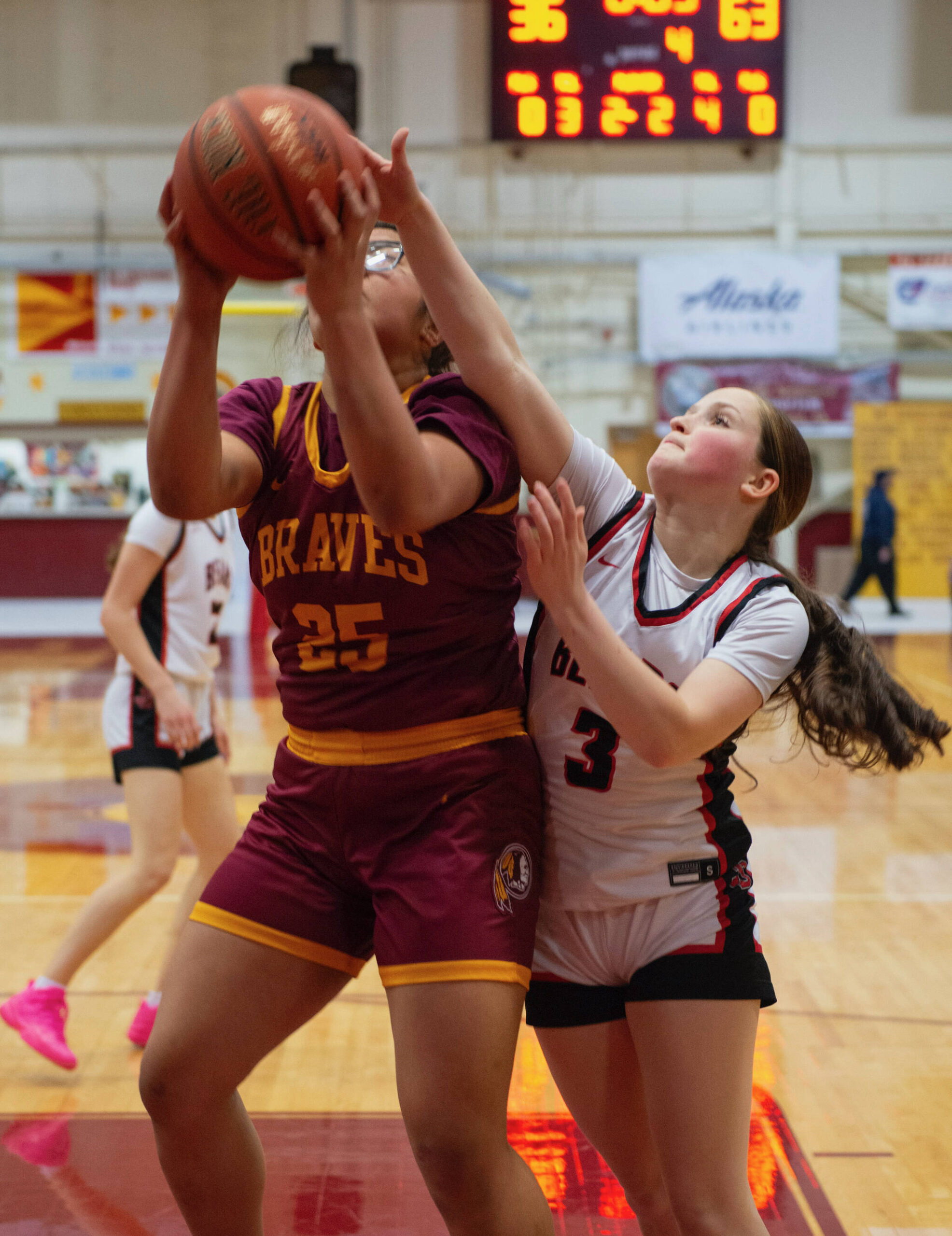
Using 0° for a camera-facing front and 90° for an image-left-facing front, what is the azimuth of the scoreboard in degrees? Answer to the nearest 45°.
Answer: approximately 0°

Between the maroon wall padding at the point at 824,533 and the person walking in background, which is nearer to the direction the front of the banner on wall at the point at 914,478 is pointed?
the person walking in background

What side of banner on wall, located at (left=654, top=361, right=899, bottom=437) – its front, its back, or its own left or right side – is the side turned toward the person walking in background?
front

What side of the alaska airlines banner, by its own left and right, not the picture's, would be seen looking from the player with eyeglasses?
front

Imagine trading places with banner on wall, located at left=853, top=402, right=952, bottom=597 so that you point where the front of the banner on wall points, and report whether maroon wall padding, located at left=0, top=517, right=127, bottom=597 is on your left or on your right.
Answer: on your right

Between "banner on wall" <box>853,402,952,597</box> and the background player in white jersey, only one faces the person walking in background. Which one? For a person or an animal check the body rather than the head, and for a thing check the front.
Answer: the banner on wall

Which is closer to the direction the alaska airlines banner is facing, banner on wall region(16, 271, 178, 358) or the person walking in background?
the person walking in background

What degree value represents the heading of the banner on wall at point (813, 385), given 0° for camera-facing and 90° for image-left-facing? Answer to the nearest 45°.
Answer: approximately 0°
